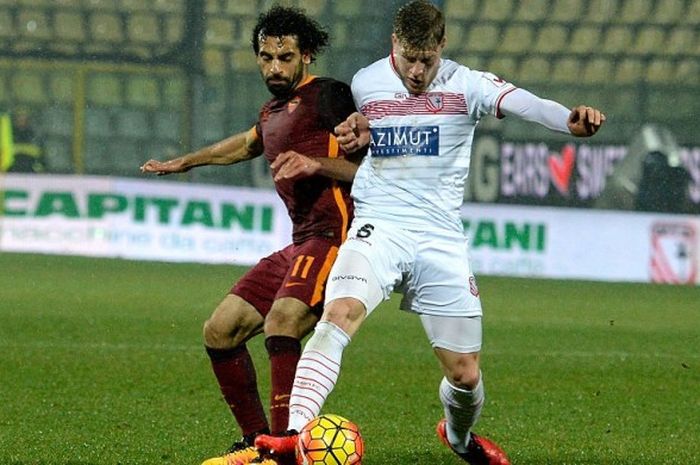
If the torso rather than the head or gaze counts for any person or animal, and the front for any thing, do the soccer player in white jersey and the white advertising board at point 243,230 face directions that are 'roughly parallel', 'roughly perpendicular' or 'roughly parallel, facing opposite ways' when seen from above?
roughly parallel

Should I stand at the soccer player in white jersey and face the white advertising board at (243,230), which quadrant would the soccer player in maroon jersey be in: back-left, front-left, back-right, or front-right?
front-left

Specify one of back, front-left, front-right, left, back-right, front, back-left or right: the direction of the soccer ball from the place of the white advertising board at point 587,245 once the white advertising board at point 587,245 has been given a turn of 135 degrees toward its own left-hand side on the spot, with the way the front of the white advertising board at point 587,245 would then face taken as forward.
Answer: back-right

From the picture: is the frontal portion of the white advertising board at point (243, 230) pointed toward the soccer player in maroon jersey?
yes

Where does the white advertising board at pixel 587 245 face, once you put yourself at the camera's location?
facing the viewer

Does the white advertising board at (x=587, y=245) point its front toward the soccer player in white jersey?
yes

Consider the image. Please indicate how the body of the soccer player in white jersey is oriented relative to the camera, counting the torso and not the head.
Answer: toward the camera

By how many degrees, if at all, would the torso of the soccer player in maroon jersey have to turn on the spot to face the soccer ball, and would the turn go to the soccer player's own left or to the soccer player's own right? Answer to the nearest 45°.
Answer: approximately 45° to the soccer player's own left

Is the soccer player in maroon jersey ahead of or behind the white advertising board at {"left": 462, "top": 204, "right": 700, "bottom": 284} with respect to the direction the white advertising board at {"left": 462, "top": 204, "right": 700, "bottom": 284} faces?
ahead

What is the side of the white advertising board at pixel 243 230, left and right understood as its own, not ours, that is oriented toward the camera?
front

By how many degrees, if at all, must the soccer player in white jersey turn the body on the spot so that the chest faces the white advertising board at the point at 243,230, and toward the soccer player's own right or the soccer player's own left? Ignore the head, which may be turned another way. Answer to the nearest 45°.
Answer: approximately 180°

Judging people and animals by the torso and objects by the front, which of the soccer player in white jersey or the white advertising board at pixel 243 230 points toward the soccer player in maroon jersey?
the white advertising board

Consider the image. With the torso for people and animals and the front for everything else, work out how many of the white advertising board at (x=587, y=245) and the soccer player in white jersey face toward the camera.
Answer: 2
